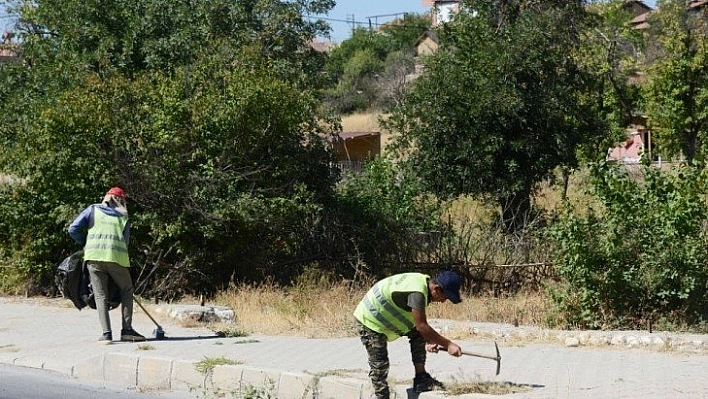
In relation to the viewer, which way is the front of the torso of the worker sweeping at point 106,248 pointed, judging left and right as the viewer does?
facing away from the viewer and to the right of the viewer

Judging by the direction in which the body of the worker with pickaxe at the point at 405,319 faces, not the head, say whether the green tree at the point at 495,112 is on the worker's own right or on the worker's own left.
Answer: on the worker's own left

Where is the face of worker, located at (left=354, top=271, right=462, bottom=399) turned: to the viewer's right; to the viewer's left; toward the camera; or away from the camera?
to the viewer's right

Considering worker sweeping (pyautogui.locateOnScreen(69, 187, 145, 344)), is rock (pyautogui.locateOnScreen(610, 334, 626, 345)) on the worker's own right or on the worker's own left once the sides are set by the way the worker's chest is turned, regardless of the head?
on the worker's own right

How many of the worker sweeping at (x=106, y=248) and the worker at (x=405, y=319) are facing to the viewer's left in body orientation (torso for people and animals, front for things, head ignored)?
0

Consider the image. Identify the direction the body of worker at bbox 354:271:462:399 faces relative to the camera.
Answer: to the viewer's right

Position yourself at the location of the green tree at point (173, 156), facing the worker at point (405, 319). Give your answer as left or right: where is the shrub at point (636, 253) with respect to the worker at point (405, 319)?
left

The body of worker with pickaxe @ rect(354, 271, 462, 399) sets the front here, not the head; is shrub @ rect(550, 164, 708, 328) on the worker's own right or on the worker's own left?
on the worker's own left

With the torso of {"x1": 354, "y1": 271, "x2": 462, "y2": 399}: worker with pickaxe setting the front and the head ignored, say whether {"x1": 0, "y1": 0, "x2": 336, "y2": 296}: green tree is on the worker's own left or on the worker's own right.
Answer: on the worker's own left

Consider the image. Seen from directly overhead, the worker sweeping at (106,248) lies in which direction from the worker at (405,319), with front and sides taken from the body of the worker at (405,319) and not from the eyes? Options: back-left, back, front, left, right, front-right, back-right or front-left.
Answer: back-left

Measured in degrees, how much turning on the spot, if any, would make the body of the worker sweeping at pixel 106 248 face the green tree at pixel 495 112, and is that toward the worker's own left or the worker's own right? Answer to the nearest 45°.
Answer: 0° — they already face it
